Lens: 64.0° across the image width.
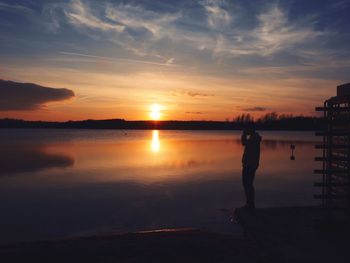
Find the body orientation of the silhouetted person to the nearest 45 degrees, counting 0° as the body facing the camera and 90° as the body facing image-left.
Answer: approximately 90°

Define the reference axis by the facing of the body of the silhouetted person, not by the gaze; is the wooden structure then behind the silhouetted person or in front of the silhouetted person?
behind
